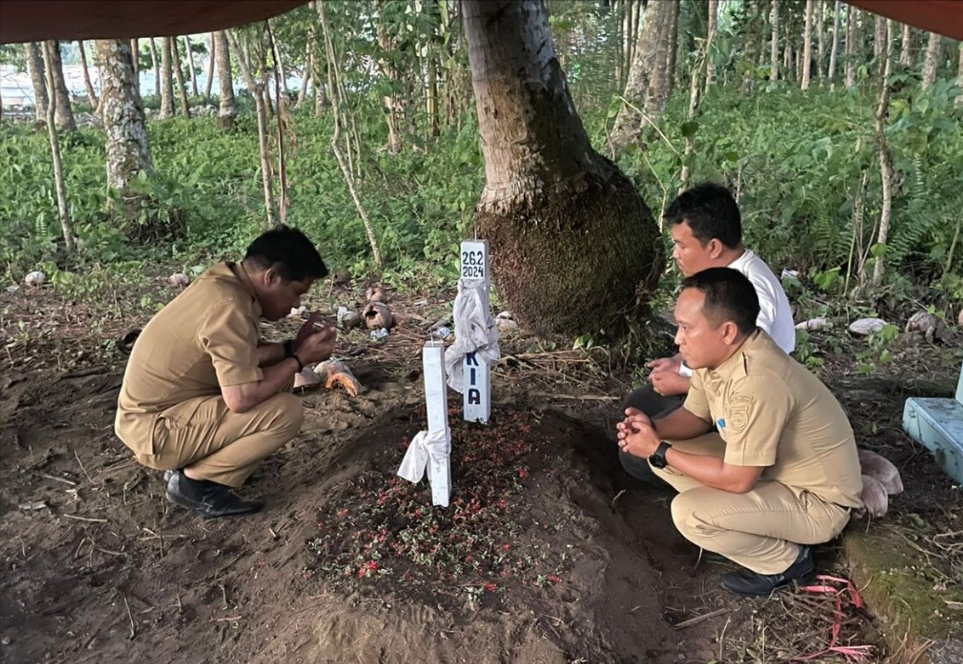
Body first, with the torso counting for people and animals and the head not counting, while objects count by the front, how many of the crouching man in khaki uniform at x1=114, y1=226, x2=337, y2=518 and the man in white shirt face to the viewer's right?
1

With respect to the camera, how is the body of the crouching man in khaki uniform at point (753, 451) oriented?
to the viewer's left

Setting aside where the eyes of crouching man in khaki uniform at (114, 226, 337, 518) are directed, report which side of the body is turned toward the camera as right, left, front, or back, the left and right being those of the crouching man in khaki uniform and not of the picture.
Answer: right

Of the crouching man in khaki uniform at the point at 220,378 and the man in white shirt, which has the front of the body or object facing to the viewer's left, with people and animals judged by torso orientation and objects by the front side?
the man in white shirt

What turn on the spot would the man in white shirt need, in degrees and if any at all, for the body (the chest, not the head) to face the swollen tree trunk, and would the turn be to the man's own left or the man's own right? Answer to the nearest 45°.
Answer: approximately 45° to the man's own right

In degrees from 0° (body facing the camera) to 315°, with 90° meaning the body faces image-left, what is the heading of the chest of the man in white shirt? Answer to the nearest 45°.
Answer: approximately 90°

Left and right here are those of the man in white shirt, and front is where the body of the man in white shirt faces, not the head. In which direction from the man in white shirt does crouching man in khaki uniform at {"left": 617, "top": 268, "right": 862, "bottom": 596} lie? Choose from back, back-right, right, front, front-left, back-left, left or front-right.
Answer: left

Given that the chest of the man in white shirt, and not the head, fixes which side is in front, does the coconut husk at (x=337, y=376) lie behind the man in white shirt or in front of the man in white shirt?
in front

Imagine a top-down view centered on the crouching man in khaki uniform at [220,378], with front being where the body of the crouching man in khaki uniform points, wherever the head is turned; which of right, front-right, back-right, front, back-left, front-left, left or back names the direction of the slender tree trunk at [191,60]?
left

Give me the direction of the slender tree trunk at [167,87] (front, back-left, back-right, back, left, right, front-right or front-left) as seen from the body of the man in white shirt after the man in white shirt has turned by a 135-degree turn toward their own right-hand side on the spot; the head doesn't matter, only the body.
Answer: left

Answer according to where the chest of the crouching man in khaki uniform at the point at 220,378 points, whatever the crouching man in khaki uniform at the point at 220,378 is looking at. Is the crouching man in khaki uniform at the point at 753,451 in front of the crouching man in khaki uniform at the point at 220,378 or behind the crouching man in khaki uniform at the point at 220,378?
in front

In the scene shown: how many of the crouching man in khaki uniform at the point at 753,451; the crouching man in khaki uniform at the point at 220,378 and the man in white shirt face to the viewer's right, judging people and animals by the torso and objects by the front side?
1

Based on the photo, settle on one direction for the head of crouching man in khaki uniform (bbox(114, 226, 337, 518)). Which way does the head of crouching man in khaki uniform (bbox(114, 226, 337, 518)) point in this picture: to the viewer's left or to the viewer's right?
to the viewer's right

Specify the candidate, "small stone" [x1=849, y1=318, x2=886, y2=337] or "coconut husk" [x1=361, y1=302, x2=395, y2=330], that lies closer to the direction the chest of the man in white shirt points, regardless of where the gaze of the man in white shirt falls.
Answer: the coconut husk

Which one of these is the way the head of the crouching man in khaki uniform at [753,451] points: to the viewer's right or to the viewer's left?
to the viewer's left

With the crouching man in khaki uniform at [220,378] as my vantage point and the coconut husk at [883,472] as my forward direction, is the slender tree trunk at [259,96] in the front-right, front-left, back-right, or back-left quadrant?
back-left
